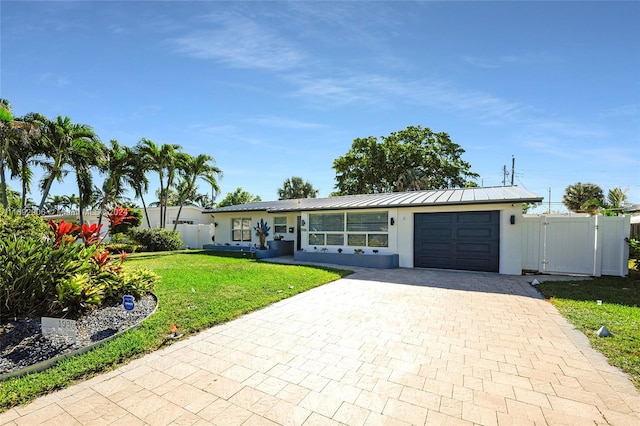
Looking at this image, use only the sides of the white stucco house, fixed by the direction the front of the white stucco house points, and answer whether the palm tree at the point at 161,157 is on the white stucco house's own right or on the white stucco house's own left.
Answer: on the white stucco house's own right

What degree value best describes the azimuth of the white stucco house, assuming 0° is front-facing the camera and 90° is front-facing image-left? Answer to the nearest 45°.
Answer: approximately 45°

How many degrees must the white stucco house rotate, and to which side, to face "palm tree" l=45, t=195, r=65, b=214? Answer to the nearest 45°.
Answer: approximately 90° to its right

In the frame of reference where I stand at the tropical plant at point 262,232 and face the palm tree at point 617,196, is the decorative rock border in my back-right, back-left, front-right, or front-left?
back-right
